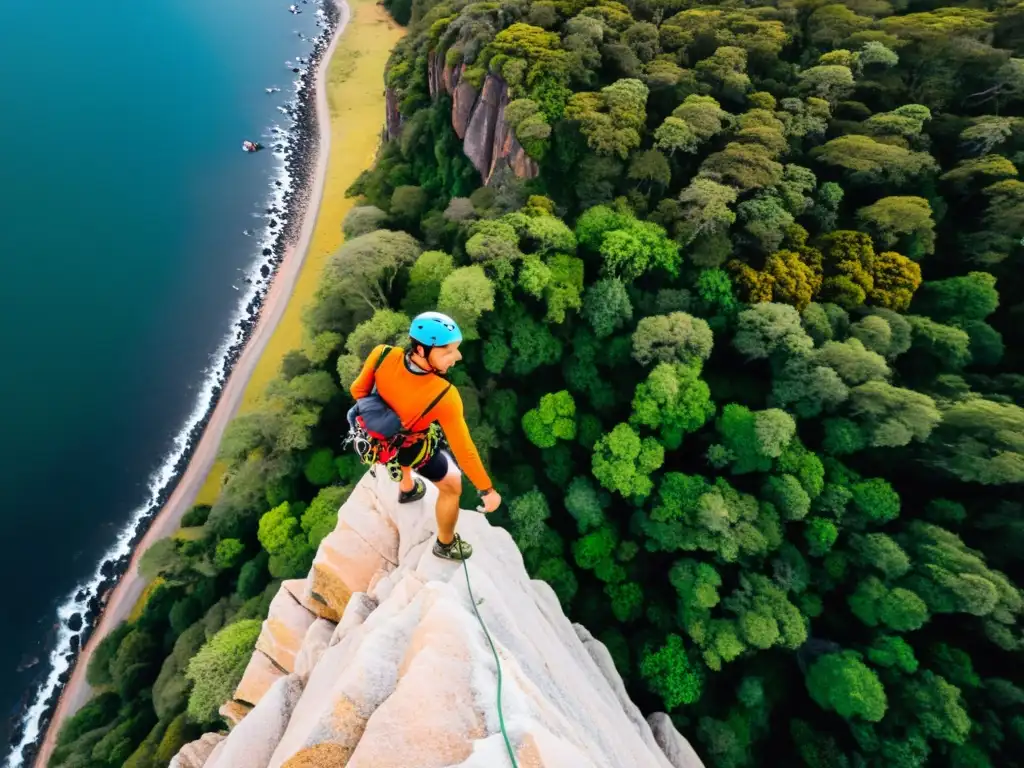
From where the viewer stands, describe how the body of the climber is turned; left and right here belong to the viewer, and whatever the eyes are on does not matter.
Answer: facing the viewer and to the right of the viewer

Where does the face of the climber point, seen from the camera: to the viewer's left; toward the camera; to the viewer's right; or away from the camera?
to the viewer's right

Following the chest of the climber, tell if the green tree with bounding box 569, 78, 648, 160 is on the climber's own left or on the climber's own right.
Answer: on the climber's own left

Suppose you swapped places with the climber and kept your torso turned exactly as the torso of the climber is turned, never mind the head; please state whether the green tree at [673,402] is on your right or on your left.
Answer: on your left
